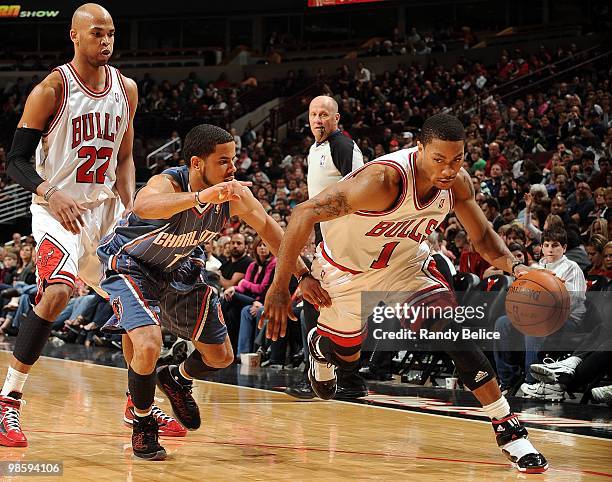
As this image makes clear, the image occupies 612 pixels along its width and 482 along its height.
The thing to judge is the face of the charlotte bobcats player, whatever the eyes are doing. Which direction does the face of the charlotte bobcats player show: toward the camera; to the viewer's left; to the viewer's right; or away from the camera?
to the viewer's right

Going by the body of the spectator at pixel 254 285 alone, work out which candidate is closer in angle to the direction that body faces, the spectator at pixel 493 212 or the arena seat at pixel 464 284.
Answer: the arena seat

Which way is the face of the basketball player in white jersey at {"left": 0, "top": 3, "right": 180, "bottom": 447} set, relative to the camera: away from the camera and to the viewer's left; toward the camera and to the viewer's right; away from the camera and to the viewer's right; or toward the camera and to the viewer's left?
toward the camera and to the viewer's right

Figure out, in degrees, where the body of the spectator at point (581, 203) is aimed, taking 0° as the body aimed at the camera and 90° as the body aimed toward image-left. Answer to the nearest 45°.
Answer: approximately 45°

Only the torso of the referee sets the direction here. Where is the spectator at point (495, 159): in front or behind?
behind

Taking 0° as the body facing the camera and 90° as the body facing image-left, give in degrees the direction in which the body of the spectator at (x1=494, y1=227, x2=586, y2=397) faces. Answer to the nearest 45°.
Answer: approximately 45°

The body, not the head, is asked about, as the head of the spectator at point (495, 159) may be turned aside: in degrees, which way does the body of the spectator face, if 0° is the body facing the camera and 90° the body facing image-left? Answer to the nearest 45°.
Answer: approximately 45°

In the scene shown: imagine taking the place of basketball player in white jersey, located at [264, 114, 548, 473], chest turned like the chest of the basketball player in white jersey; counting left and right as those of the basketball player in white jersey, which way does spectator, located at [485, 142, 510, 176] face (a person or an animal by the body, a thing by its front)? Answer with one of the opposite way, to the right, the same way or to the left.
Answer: to the right

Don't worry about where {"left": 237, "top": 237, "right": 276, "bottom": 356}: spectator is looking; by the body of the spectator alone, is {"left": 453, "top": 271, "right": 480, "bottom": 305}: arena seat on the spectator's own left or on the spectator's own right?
on the spectator's own left

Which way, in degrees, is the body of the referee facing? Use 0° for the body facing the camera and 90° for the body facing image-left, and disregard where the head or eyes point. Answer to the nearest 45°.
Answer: approximately 45°

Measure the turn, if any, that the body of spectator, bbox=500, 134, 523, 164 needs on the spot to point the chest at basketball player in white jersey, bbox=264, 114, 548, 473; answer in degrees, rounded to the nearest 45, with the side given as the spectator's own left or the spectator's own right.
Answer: approximately 45° to the spectator's own left
